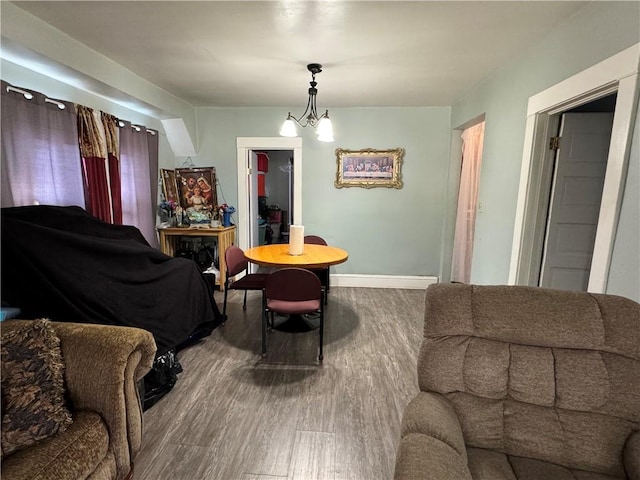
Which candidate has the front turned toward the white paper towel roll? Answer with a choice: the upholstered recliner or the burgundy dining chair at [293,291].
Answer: the burgundy dining chair

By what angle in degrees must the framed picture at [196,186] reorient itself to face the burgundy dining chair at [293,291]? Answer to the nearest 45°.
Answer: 0° — it already faces it

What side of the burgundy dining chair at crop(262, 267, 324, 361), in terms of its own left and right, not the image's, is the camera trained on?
back

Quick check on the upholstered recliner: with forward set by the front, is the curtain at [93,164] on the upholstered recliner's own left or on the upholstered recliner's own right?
on the upholstered recliner's own right

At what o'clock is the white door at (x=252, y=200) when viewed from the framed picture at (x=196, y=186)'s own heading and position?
The white door is roughly at 9 o'clock from the framed picture.

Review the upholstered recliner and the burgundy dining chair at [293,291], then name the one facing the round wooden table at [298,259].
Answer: the burgundy dining chair

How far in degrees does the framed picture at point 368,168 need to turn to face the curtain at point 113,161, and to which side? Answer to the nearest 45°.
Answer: approximately 45° to its right

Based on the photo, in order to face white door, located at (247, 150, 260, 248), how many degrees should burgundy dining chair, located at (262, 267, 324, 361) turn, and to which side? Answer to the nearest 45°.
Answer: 0° — it already faces it

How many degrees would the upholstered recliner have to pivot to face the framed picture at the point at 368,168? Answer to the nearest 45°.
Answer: approximately 135° to its right

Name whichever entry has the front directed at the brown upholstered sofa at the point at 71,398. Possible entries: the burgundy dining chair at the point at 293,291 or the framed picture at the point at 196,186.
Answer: the framed picture

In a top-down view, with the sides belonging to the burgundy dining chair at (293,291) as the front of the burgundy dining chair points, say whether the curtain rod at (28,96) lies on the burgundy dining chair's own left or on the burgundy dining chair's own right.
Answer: on the burgundy dining chair's own left
